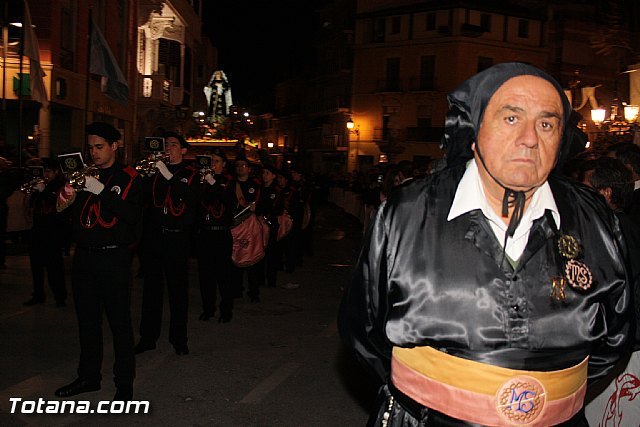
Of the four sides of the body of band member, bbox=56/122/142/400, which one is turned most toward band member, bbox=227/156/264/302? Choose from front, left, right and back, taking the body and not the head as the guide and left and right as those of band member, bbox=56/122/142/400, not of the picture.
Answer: back

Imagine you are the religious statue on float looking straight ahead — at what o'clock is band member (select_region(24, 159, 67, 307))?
The band member is roughly at 12 o'clock from the religious statue on float.

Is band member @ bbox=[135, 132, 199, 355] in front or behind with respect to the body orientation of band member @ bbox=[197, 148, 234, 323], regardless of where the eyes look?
in front

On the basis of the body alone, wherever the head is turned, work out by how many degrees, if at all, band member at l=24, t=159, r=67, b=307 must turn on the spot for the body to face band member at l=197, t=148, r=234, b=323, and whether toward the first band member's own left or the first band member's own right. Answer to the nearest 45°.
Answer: approximately 90° to the first band member's own left

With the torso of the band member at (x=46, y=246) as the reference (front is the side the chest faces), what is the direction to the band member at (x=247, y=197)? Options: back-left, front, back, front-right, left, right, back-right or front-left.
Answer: back-left

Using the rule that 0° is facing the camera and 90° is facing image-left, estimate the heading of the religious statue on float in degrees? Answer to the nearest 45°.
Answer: approximately 0°

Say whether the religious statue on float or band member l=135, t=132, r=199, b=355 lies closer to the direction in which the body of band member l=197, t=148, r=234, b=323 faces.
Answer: the band member

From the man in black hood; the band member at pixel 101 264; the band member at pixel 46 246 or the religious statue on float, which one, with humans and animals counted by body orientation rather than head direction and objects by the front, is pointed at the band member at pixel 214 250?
the religious statue on float

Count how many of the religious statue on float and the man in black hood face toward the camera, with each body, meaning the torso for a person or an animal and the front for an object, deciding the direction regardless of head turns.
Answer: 2

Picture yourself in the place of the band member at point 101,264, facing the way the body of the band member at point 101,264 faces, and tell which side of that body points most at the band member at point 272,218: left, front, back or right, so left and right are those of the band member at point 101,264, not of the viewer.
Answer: back

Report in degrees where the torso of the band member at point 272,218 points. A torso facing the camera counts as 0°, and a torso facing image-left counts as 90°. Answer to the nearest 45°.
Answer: approximately 45°

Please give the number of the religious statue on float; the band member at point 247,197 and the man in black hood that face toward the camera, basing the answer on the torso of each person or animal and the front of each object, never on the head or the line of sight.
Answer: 3
